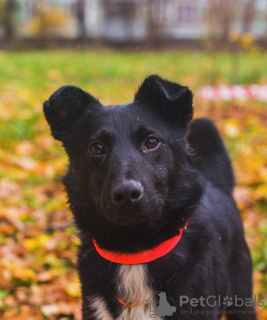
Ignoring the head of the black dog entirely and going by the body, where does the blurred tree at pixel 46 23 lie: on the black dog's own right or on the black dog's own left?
on the black dog's own right

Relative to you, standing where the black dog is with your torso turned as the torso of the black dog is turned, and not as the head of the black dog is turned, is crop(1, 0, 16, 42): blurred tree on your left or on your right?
on your right

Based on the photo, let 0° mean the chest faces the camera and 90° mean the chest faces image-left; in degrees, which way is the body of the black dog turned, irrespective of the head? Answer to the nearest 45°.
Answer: approximately 45°

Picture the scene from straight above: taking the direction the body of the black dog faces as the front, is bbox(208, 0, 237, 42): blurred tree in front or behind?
behind

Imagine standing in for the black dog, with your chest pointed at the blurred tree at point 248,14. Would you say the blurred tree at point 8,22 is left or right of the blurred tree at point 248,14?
left

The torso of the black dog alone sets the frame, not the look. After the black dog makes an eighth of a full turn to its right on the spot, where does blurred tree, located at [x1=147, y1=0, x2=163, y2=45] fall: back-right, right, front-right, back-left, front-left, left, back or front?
right

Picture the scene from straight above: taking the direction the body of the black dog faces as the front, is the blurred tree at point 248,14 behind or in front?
behind

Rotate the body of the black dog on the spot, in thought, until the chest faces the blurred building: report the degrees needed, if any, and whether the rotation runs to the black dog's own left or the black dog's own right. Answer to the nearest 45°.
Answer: approximately 135° to the black dog's own right
